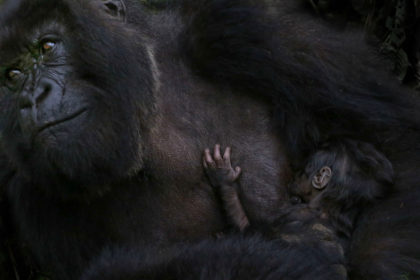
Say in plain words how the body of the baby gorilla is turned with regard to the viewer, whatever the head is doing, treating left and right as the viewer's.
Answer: facing away from the viewer and to the left of the viewer
